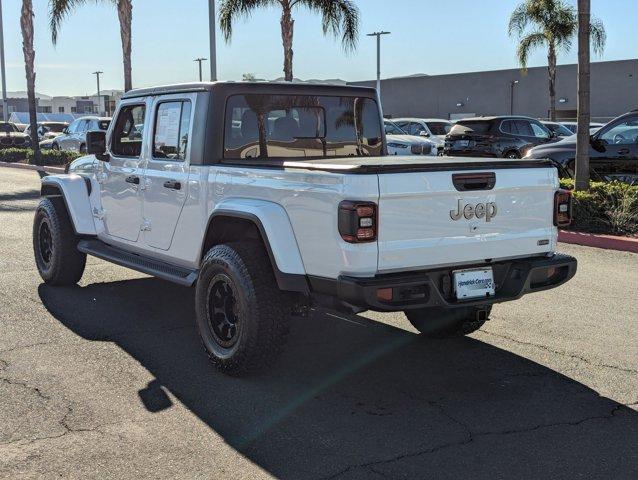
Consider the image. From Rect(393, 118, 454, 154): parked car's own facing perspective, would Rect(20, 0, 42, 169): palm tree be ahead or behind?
behind

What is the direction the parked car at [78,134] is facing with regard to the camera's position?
facing the viewer and to the left of the viewer

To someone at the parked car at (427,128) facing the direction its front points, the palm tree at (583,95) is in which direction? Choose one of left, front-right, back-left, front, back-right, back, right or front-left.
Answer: front-right

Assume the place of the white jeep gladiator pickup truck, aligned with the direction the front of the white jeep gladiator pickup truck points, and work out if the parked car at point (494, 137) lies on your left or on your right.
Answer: on your right

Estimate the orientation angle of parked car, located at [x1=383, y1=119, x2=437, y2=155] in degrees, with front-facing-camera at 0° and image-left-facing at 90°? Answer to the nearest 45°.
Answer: approximately 315°

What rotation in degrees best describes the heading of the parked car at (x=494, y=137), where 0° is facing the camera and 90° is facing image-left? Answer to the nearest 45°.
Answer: approximately 225°

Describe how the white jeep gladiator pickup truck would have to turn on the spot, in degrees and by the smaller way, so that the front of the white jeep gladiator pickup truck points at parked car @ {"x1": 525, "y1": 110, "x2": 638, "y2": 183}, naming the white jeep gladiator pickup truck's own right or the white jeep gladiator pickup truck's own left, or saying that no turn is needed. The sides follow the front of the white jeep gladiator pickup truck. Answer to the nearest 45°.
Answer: approximately 90° to the white jeep gladiator pickup truck's own right

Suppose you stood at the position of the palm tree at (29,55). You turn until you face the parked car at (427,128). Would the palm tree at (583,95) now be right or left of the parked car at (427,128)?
right
